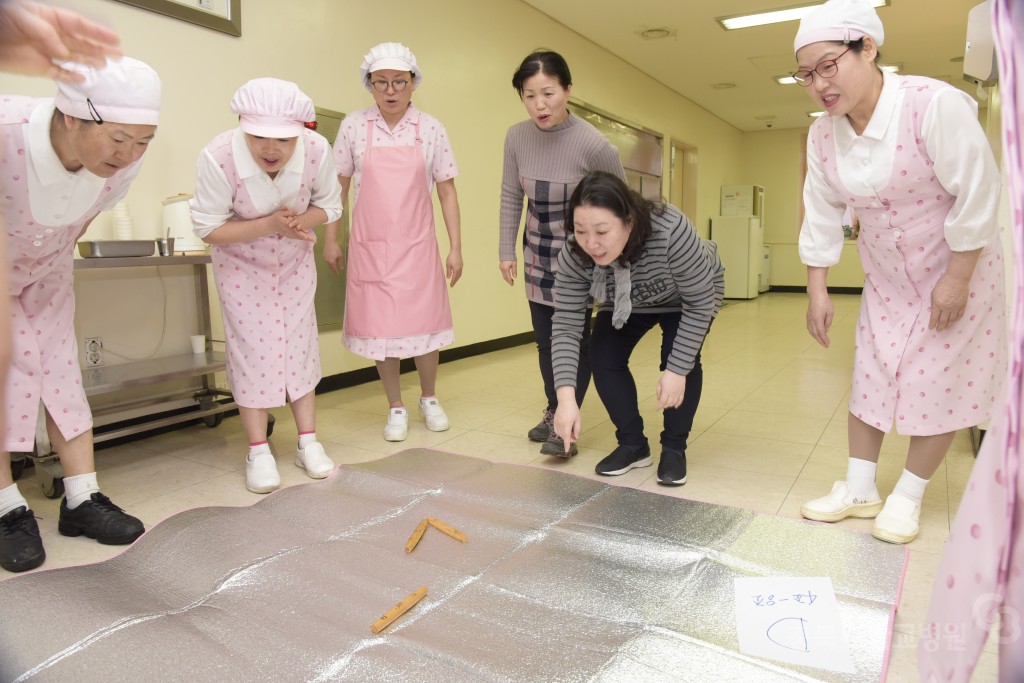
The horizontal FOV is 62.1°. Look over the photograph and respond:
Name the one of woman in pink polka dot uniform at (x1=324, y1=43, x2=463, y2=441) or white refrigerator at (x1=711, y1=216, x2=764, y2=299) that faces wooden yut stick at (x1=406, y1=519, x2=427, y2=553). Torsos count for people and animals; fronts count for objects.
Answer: the woman in pink polka dot uniform

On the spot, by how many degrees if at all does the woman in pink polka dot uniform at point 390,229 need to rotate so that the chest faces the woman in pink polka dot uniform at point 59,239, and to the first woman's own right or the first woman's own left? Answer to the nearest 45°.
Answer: approximately 45° to the first woman's own right

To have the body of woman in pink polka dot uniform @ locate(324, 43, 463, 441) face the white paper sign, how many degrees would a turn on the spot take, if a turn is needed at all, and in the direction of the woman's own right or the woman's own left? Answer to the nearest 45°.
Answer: approximately 45° to the woman's own left

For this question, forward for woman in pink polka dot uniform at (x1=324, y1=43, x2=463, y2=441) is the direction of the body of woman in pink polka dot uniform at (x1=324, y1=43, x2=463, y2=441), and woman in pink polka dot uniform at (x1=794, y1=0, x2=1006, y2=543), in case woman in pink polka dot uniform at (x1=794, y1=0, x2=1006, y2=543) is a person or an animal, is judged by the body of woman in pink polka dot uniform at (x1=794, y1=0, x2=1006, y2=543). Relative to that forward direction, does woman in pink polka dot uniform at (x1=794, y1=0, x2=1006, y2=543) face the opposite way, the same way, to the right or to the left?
to the right
